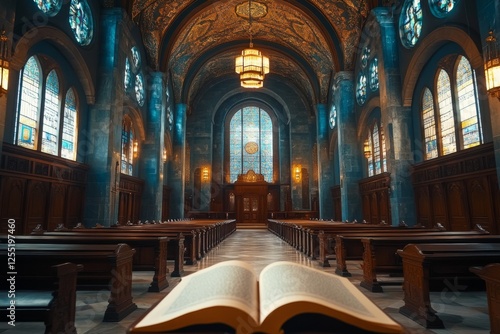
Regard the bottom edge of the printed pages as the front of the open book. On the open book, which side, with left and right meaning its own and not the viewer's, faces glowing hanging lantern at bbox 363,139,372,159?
back

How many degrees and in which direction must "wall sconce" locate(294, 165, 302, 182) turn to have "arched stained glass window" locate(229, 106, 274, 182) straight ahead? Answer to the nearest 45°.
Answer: approximately 90° to its right

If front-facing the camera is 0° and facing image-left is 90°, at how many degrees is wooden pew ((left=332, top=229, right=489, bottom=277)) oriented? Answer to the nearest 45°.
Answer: approximately 180°

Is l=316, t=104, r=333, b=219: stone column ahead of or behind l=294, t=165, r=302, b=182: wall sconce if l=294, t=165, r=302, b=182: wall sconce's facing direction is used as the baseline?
ahead

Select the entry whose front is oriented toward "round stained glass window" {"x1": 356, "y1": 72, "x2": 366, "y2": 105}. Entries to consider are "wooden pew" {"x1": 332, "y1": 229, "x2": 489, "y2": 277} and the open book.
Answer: the wooden pew

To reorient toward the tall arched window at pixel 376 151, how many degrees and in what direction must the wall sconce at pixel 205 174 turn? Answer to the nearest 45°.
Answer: approximately 45° to its left
